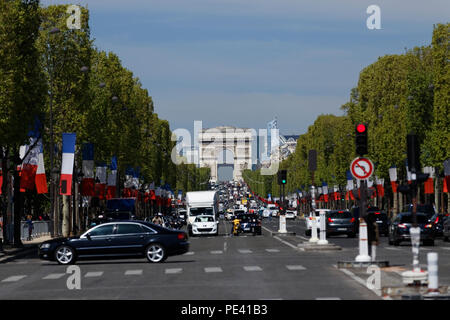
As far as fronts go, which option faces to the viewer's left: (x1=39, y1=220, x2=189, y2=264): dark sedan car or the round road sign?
the dark sedan car

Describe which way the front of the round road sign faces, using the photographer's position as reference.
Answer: facing the viewer

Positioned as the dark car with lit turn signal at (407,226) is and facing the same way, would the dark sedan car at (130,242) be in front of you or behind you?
behind

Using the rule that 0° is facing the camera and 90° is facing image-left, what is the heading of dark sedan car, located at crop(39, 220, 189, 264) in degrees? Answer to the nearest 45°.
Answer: approximately 90°

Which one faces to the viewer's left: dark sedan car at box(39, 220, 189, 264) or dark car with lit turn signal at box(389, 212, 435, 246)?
the dark sedan car

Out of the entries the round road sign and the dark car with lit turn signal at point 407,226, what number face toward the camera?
1

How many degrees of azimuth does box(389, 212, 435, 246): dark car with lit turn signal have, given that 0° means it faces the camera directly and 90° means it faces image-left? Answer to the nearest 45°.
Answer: approximately 180°

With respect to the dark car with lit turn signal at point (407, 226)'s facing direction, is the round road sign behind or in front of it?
behind

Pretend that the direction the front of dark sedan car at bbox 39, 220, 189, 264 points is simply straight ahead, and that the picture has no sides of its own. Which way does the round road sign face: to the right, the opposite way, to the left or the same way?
to the left

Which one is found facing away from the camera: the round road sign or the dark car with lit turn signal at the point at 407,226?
the dark car with lit turn signal

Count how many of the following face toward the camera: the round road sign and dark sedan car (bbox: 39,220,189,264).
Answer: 1
